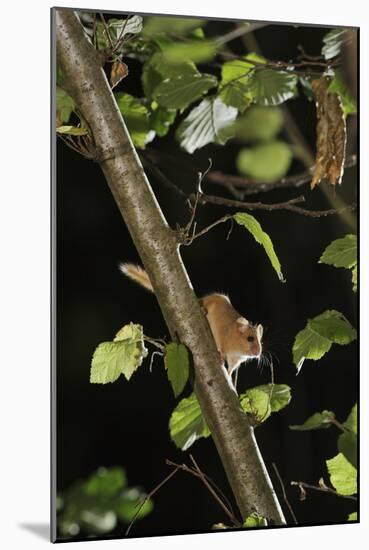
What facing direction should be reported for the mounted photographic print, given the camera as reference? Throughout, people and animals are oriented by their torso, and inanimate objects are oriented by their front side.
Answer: facing the viewer and to the right of the viewer
